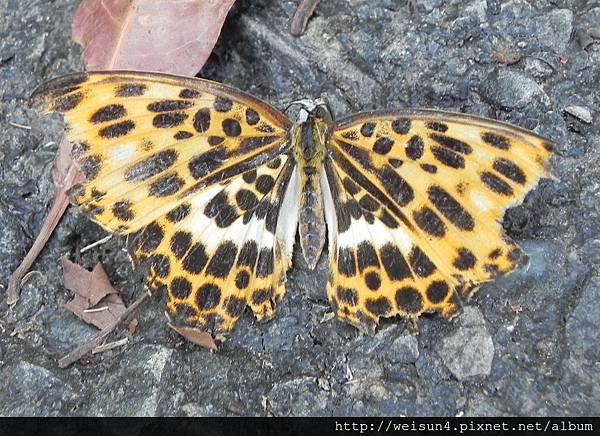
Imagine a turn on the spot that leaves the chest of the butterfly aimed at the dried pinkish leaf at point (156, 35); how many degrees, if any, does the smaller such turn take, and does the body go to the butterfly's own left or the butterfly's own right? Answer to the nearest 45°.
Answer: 0° — it already faces it

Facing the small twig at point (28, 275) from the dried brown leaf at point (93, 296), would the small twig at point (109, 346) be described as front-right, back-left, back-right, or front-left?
back-left

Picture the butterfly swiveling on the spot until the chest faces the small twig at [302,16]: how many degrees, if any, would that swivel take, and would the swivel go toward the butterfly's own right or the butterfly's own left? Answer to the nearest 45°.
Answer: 0° — it already faces it

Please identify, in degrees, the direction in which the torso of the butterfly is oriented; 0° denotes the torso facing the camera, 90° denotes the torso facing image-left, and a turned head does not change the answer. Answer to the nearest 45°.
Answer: approximately 180°

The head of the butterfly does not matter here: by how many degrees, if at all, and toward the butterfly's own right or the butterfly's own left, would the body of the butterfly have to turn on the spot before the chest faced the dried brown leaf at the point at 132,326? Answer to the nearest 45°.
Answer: approximately 90° to the butterfly's own left

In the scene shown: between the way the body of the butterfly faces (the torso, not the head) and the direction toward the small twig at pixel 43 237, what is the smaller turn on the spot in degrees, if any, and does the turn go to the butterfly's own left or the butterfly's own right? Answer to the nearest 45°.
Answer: approximately 90° to the butterfly's own left

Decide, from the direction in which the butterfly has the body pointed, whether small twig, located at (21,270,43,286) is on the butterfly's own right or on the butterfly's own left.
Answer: on the butterfly's own left

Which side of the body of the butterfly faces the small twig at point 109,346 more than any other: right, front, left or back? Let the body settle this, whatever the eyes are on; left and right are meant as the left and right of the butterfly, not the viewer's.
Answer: left
